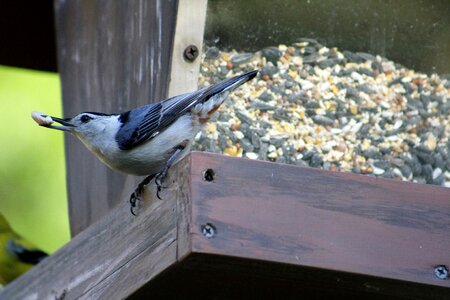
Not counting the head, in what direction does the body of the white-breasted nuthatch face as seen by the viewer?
to the viewer's left
